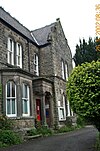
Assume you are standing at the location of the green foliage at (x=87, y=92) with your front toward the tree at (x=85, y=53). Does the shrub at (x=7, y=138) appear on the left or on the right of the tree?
left

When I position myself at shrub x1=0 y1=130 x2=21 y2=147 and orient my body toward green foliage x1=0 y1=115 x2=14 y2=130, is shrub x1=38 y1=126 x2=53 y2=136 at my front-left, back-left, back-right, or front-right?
front-right

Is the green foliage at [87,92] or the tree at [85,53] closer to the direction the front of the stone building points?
the green foliage

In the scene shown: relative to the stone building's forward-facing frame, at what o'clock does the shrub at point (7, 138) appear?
The shrub is roughly at 2 o'clock from the stone building.

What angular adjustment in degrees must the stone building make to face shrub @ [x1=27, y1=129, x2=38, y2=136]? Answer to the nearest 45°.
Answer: approximately 45° to its right

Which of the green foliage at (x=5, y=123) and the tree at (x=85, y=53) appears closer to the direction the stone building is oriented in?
the green foliage

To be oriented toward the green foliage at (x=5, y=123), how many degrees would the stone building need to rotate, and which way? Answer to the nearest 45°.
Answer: approximately 45° to its right
